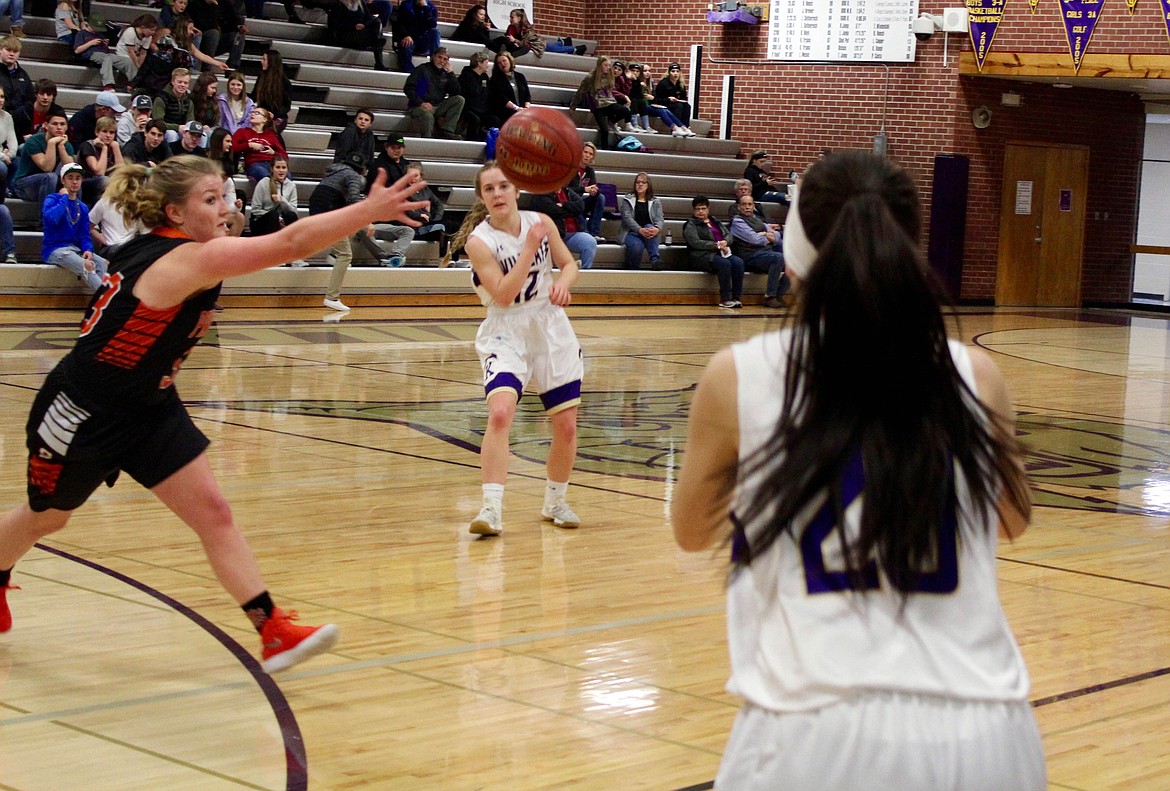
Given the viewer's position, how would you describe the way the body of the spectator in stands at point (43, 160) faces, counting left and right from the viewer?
facing the viewer and to the right of the viewer

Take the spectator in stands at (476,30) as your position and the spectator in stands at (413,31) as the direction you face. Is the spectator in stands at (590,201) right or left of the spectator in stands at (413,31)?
left

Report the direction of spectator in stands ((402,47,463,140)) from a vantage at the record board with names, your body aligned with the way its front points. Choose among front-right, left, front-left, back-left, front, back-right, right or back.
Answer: front-right

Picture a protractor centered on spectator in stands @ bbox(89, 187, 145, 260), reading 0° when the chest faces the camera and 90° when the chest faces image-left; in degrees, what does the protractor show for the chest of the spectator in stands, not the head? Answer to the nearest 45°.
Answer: approximately 315°

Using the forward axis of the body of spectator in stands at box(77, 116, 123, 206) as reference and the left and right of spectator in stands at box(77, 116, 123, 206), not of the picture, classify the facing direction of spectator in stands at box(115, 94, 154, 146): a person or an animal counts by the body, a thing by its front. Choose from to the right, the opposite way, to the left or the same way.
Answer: the same way

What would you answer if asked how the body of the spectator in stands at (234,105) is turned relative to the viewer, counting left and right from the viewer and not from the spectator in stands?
facing the viewer

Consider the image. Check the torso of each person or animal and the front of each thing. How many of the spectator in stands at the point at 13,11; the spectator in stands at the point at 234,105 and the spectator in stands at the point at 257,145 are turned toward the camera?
3

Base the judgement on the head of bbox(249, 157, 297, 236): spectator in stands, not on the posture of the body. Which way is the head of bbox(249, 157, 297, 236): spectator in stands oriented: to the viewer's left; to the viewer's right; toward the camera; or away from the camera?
toward the camera

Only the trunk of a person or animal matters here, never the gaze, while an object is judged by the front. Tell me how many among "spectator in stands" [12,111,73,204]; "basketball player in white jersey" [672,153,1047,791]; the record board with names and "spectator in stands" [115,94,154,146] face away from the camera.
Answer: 1

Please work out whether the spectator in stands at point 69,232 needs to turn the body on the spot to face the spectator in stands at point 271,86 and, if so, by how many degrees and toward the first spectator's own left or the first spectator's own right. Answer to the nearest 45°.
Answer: approximately 90° to the first spectator's own left

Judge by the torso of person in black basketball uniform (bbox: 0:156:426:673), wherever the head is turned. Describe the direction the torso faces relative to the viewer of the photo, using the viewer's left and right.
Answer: facing to the right of the viewer

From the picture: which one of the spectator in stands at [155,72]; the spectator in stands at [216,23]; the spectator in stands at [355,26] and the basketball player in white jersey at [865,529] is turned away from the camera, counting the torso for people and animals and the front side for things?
the basketball player in white jersey

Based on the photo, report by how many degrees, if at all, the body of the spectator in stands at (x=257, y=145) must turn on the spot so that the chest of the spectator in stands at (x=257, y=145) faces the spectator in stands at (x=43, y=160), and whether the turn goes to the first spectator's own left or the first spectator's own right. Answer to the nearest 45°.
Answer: approximately 45° to the first spectator's own right

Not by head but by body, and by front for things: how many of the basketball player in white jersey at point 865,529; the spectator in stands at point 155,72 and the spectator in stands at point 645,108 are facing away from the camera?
1

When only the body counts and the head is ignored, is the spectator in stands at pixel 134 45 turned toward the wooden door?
no

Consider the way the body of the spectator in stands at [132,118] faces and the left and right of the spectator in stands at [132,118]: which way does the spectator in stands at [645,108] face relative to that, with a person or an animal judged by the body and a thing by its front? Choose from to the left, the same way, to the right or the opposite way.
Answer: the same way

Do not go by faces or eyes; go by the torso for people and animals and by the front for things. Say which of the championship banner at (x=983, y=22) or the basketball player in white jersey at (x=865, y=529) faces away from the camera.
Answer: the basketball player in white jersey

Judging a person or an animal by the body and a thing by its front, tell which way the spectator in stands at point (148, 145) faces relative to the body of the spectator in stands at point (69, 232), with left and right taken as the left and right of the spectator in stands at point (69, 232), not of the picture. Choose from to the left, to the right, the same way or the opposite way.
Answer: the same way

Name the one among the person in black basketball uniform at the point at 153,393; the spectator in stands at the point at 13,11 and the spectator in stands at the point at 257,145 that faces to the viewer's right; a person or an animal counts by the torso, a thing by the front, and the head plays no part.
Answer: the person in black basketball uniform

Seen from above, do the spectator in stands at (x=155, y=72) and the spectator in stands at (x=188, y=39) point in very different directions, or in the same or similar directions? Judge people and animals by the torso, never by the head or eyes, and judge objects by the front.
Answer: same or similar directions

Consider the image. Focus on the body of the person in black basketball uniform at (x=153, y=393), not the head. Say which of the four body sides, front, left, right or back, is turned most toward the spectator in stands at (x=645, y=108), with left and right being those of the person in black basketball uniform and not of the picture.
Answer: left

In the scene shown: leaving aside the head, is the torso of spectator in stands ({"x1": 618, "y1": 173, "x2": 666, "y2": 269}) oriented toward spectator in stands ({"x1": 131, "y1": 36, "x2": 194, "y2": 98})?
no
